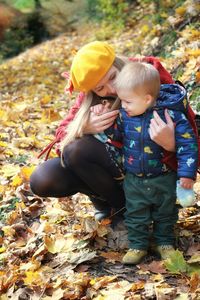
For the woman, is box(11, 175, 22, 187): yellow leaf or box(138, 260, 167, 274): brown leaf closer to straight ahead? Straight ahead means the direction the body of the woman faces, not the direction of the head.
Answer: the brown leaf

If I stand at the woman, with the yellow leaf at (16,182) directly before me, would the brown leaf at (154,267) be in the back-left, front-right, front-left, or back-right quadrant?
back-left

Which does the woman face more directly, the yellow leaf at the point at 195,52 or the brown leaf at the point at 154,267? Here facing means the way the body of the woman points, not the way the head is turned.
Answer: the brown leaf

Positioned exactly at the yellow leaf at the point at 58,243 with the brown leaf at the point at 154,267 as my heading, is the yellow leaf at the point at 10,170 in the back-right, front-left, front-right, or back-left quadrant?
back-left

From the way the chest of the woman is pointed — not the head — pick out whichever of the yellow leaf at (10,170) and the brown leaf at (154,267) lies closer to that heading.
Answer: the brown leaf

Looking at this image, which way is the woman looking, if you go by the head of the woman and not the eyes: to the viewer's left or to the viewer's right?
to the viewer's right
